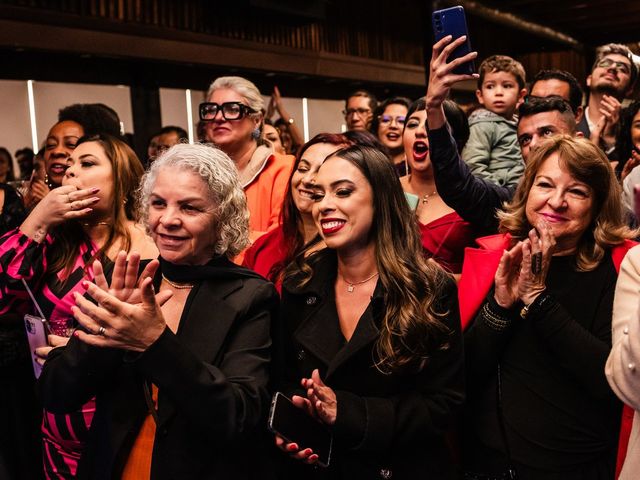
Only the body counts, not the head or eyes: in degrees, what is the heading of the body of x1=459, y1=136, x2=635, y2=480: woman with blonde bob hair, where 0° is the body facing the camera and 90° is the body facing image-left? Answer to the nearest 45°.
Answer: approximately 45°

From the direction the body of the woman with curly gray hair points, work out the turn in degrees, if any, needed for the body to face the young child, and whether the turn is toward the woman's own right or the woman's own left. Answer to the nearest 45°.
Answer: approximately 180°

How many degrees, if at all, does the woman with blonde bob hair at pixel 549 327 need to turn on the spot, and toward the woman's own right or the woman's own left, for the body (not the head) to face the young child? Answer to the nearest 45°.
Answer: approximately 135° to the woman's own right

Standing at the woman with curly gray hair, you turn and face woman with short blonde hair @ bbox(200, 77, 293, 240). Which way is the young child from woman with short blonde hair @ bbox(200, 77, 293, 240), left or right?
right

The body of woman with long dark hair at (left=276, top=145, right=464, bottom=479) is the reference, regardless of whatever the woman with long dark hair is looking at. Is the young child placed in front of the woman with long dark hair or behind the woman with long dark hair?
behind

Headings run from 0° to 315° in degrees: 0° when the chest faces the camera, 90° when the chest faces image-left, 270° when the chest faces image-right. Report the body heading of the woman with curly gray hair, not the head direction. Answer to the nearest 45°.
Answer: approximately 45°

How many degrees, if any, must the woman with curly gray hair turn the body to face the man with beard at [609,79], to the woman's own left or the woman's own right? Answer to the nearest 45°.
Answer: approximately 180°

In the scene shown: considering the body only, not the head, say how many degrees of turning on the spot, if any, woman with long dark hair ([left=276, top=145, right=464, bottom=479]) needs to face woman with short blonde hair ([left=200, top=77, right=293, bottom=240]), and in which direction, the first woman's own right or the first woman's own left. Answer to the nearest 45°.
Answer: approximately 135° to the first woman's own right

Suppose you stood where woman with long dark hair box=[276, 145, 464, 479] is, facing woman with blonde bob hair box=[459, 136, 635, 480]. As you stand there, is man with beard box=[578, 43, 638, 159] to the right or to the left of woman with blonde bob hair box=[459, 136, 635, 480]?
left

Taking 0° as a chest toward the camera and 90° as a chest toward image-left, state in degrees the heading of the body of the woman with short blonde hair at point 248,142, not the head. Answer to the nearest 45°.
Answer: approximately 45°

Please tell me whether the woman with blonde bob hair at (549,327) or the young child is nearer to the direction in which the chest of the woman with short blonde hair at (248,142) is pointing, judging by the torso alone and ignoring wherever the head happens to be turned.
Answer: the woman with blonde bob hair
